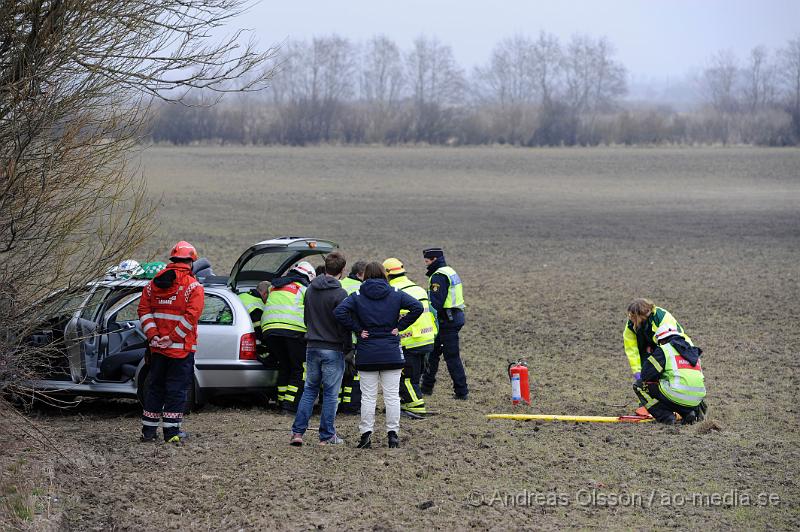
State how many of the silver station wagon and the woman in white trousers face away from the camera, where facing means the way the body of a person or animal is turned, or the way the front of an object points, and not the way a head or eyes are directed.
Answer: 1

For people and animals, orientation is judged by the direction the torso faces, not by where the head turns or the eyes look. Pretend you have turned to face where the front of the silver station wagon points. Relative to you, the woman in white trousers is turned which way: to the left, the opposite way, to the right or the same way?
to the right

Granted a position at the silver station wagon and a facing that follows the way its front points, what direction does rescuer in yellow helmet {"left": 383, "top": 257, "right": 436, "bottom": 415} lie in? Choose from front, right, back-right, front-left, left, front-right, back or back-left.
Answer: back

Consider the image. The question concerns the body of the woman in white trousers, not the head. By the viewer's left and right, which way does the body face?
facing away from the viewer

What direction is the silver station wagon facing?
to the viewer's left

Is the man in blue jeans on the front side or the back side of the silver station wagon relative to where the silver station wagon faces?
on the back side

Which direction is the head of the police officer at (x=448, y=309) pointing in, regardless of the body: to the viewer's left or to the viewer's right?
to the viewer's left

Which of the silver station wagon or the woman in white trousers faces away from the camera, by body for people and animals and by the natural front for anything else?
the woman in white trousers

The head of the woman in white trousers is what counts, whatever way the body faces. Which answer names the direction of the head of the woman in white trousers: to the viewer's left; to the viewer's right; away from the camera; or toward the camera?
away from the camera

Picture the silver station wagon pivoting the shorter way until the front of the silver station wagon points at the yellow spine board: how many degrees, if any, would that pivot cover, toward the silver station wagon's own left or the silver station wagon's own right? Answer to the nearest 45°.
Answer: approximately 180°

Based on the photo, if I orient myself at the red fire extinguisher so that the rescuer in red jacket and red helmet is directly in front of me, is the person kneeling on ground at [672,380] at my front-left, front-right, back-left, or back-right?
back-left

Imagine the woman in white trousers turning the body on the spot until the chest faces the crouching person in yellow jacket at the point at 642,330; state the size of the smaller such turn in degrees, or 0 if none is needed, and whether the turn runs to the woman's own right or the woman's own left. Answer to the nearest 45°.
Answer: approximately 45° to the woman's own right
